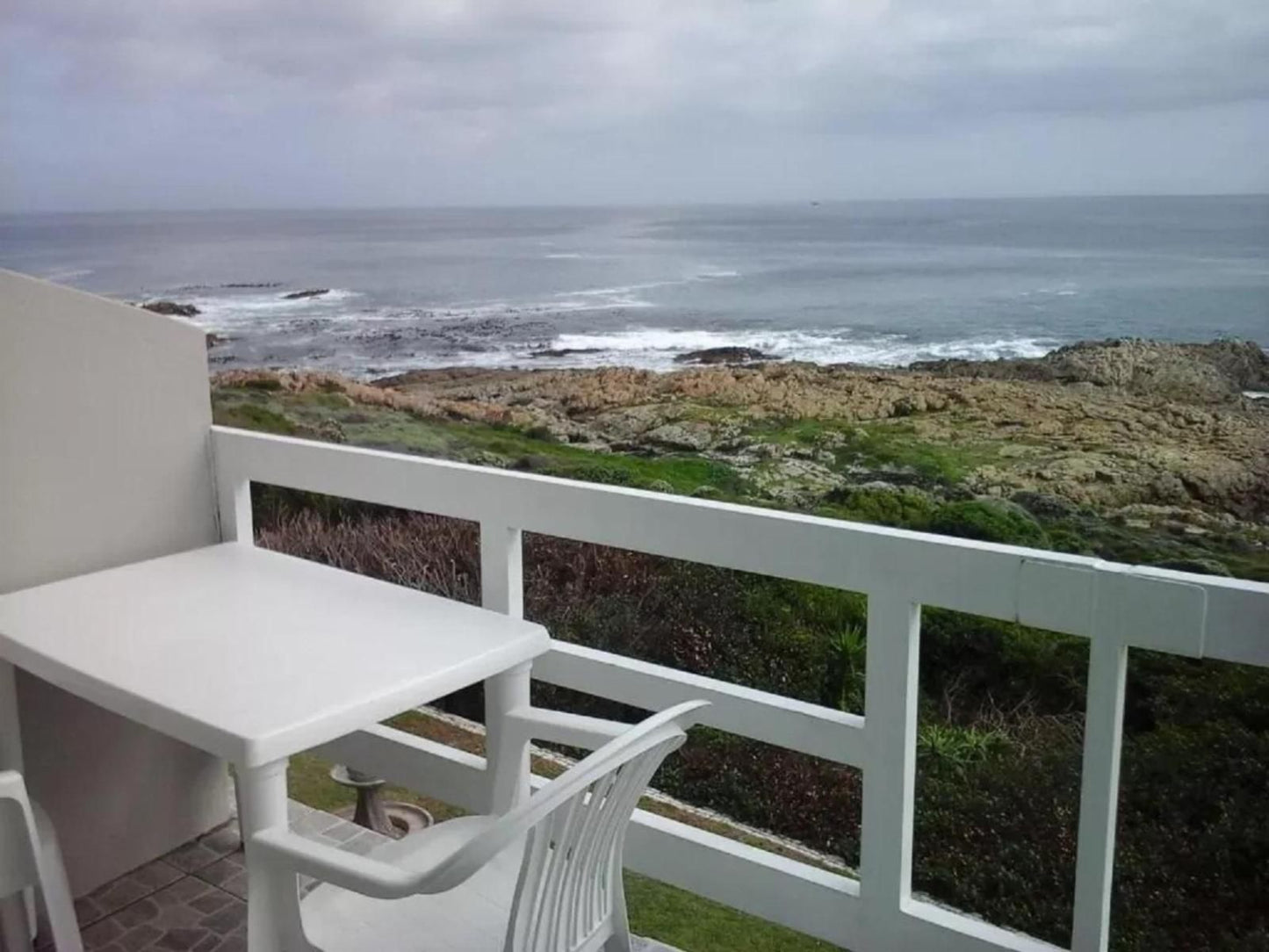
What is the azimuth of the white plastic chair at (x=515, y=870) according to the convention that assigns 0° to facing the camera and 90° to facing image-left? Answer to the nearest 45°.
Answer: approximately 135°

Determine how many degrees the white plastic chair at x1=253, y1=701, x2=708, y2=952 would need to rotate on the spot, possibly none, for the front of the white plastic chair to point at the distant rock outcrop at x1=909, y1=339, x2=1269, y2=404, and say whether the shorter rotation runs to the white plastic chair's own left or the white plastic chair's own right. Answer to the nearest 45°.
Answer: approximately 90° to the white plastic chair's own right

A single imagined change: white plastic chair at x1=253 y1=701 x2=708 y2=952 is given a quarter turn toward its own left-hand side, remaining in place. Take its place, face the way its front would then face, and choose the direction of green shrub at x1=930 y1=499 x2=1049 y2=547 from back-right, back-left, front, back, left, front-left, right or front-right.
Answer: back

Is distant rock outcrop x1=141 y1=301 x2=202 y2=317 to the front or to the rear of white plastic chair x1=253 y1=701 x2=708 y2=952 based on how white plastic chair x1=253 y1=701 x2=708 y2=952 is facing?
to the front
